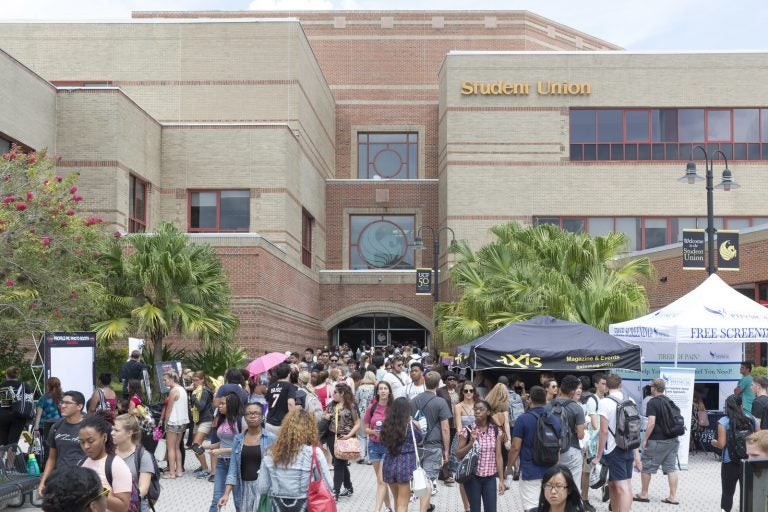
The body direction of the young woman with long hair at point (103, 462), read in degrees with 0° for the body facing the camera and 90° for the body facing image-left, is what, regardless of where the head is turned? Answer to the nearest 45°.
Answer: approximately 45°

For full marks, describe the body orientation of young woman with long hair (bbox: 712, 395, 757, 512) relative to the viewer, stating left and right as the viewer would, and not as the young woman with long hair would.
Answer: facing away from the viewer

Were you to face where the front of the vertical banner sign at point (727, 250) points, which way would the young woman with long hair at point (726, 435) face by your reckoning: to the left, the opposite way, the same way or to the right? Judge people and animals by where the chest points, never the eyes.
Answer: the opposite way

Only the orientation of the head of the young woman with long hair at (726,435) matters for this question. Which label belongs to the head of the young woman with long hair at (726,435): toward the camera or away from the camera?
away from the camera

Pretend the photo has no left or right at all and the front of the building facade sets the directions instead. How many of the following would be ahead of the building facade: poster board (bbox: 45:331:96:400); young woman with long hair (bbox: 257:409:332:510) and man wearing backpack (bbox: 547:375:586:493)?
3

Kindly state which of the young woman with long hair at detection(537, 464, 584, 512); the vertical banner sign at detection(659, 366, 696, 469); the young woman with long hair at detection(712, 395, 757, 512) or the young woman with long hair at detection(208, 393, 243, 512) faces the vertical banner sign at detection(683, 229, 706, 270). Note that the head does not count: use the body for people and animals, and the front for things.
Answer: the young woman with long hair at detection(712, 395, 757, 512)
